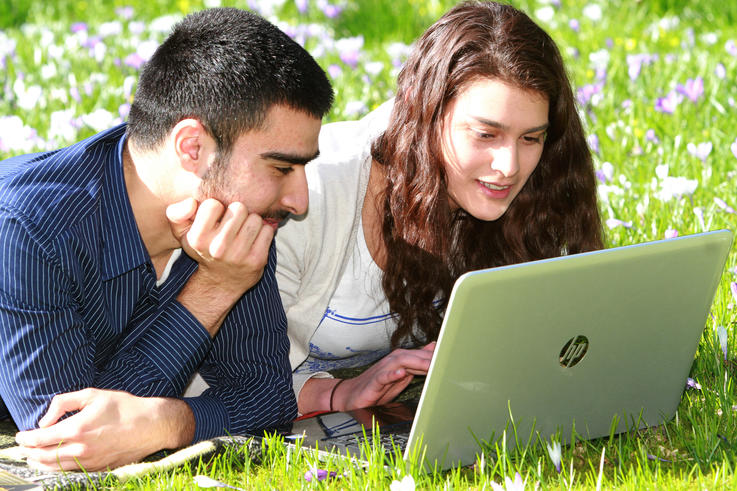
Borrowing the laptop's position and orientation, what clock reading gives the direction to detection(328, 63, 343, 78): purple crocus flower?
The purple crocus flower is roughly at 1 o'clock from the laptop.

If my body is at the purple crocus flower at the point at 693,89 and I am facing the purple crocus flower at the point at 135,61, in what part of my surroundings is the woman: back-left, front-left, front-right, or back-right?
front-left

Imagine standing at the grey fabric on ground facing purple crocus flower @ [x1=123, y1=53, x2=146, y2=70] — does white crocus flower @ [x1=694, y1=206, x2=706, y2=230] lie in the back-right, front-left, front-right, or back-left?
front-right

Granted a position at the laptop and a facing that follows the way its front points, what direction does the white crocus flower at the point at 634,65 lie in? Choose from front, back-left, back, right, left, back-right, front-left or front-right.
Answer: front-right

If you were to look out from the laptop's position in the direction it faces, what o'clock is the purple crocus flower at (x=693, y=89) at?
The purple crocus flower is roughly at 2 o'clock from the laptop.

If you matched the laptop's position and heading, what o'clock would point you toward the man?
The man is roughly at 11 o'clock from the laptop.

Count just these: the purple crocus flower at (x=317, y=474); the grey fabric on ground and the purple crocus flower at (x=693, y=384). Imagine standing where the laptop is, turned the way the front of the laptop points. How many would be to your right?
1

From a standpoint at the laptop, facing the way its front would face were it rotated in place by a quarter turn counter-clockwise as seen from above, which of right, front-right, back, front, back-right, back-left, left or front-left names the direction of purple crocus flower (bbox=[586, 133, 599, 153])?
back-right

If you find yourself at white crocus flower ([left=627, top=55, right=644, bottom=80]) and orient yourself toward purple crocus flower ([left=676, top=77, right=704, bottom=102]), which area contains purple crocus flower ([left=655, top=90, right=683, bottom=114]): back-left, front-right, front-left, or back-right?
front-right

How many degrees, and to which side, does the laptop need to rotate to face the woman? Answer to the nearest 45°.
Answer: approximately 45° to its right

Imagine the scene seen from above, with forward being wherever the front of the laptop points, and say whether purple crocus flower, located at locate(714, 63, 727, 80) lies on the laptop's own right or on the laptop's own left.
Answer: on the laptop's own right

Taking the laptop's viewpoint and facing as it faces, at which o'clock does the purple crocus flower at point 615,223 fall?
The purple crocus flower is roughly at 2 o'clock from the laptop.

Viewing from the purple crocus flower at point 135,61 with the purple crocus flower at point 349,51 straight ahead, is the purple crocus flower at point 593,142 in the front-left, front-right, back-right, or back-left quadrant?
front-right

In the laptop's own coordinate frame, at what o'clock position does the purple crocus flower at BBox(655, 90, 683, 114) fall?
The purple crocus flower is roughly at 2 o'clock from the laptop.

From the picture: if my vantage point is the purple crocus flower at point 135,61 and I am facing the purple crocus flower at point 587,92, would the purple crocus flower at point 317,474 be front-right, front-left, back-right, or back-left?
front-right

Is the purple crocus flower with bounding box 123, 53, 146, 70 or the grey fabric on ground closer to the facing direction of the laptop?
the purple crocus flower

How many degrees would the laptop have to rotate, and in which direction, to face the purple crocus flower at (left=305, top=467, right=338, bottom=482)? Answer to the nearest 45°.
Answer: approximately 45° to its left

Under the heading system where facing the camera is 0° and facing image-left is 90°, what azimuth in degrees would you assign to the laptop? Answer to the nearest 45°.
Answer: approximately 135°
